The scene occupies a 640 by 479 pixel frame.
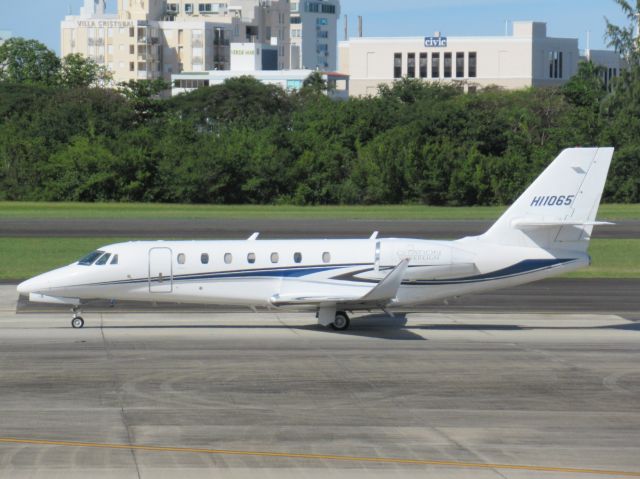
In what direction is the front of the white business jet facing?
to the viewer's left
